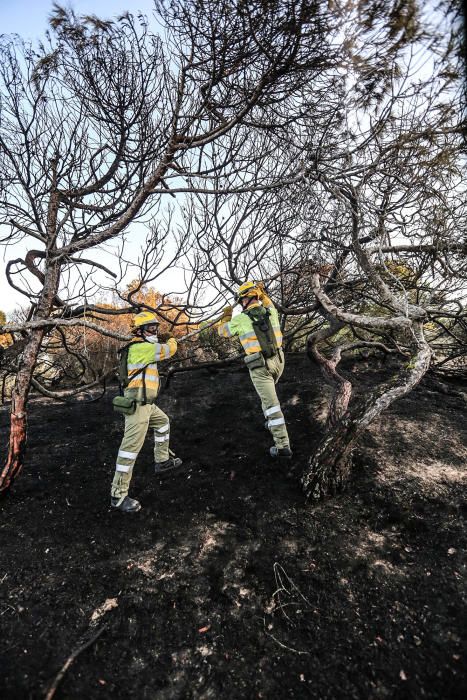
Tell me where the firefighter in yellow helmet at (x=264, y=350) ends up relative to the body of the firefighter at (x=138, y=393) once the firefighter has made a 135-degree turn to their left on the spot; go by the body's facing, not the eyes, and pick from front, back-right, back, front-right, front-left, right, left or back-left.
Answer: back-right

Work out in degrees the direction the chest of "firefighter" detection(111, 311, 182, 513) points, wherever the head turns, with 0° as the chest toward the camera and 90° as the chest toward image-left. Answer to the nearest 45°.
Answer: approximately 270°
